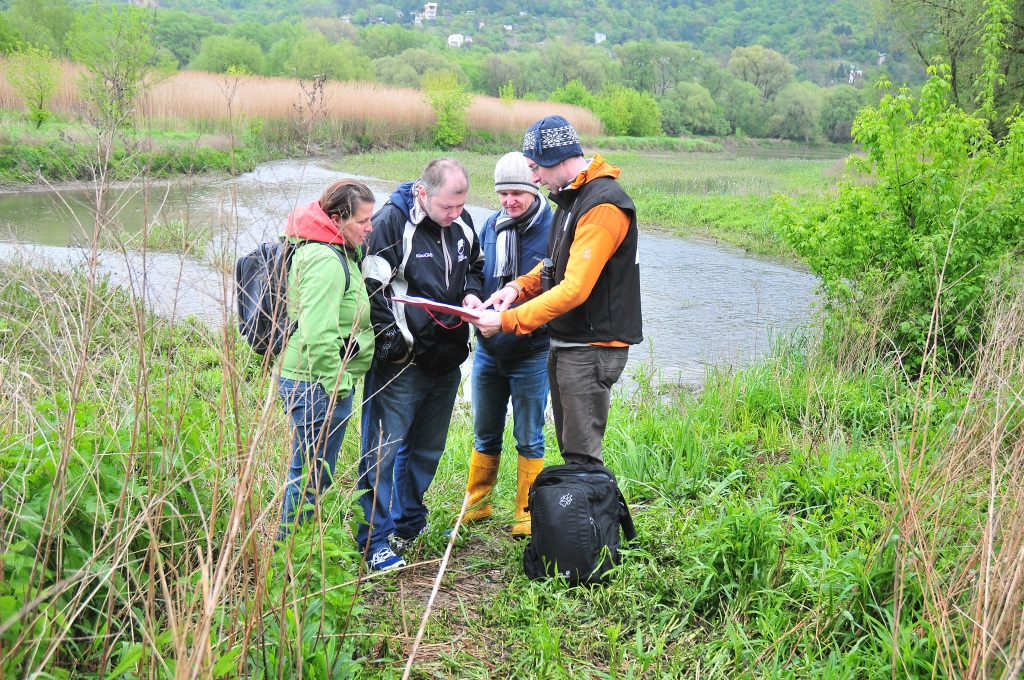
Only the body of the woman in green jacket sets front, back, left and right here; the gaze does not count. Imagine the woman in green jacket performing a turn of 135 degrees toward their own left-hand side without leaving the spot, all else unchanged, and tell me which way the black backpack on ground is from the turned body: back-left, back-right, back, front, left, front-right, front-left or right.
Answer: back-right

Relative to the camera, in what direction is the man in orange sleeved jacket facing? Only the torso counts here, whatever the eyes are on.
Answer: to the viewer's left

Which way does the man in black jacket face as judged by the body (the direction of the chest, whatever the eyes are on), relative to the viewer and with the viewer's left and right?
facing the viewer and to the right of the viewer

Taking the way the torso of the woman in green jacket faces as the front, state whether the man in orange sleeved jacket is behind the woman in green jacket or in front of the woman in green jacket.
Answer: in front

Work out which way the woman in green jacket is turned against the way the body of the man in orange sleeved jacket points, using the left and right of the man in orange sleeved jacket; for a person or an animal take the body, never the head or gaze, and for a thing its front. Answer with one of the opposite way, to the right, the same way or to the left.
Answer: the opposite way

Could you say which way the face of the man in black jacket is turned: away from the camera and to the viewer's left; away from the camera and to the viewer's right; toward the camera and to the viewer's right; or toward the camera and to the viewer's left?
toward the camera and to the viewer's right

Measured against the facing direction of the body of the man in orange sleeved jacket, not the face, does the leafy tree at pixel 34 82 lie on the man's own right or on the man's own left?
on the man's own right

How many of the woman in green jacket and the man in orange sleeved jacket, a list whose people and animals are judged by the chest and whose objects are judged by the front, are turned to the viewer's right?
1

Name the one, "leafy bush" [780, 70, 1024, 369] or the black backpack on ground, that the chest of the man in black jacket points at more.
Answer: the black backpack on ground

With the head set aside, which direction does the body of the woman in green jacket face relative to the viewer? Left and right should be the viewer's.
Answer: facing to the right of the viewer

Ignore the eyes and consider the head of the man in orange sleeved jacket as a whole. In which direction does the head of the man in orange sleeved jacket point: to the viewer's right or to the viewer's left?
to the viewer's left
